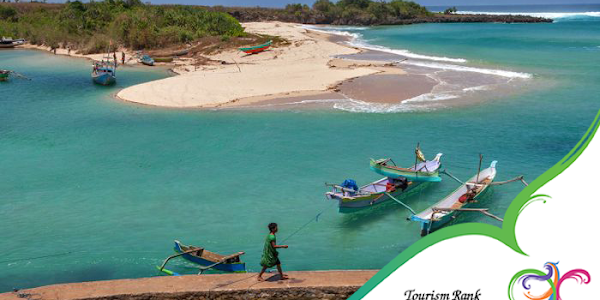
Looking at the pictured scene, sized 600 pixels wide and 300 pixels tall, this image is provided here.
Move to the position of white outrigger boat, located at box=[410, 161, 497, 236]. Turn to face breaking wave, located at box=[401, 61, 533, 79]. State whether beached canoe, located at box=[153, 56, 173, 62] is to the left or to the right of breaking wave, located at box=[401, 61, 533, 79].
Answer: left

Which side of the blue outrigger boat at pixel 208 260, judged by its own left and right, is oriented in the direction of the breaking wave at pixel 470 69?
right

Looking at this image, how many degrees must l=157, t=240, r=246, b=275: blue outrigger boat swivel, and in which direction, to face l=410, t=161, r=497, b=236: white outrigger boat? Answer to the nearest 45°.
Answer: approximately 135° to its right

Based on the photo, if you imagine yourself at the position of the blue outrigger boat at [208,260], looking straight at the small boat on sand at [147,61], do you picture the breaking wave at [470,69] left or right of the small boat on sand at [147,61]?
right
